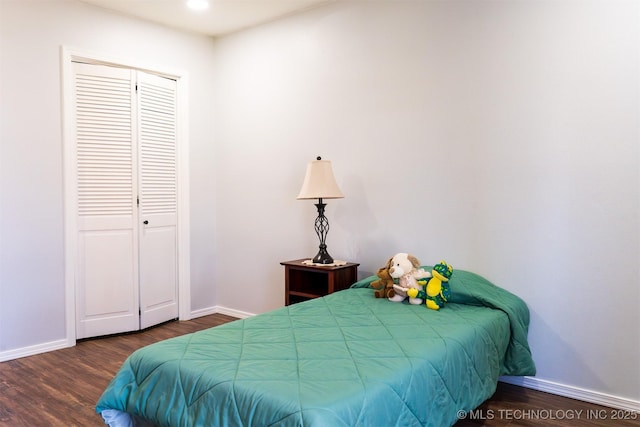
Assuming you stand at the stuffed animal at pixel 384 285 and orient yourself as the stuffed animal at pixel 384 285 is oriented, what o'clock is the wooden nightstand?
The wooden nightstand is roughly at 3 o'clock from the stuffed animal.

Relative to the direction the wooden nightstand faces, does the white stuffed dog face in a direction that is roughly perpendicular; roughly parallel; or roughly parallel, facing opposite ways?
roughly parallel

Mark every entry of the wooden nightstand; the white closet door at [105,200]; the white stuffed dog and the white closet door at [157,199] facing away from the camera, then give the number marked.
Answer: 0

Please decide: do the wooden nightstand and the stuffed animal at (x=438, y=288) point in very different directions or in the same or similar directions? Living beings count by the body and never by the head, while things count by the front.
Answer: same or similar directions

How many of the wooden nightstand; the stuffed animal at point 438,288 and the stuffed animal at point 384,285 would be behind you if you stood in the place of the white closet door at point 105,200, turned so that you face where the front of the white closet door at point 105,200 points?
0

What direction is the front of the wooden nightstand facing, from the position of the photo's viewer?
facing the viewer and to the left of the viewer

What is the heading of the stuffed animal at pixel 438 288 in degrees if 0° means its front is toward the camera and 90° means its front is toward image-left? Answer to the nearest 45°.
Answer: approximately 45°

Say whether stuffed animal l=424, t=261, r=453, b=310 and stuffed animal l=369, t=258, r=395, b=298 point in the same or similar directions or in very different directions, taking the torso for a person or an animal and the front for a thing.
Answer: same or similar directions

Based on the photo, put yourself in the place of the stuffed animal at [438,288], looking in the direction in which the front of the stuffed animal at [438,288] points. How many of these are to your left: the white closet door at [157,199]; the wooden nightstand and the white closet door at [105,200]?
0

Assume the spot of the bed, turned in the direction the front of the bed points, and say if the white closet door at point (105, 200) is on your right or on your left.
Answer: on your right

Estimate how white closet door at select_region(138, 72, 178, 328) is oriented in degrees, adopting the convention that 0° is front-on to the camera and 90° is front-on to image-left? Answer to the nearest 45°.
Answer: approximately 315°

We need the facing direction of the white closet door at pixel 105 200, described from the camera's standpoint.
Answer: facing the viewer and to the right of the viewer

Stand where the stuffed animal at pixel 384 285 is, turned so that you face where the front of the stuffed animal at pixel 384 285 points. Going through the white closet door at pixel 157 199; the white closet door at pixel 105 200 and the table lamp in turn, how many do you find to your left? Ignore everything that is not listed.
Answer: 0

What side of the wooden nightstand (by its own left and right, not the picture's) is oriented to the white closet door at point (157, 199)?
right

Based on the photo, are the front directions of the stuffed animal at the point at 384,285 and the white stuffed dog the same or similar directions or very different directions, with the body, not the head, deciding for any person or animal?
same or similar directions

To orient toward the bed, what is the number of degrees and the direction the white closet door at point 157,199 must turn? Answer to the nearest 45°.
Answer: approximately 45° to its right

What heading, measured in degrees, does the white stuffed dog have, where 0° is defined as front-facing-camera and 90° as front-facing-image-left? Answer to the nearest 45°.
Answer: approximately 45°

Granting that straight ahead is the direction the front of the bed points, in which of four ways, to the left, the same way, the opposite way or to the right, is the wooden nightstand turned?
the same way

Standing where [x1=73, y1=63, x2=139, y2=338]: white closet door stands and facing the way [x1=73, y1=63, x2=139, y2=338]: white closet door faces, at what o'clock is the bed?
The bed is roughly at 1 o'clock from the white closet door.
